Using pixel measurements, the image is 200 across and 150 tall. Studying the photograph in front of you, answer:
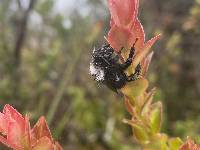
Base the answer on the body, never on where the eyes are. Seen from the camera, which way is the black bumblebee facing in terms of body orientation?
to the viewer's right
